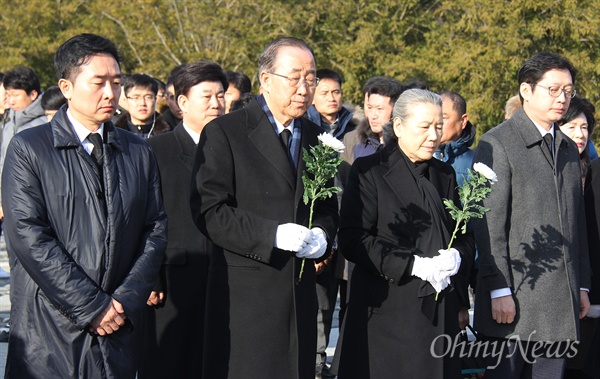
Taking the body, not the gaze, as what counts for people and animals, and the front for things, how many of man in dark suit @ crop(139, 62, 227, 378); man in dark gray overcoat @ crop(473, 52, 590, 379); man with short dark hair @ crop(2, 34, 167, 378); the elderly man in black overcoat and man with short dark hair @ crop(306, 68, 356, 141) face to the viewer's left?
0

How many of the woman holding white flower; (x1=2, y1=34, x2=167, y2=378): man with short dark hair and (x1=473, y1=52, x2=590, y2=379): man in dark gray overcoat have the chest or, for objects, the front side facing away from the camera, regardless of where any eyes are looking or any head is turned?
0

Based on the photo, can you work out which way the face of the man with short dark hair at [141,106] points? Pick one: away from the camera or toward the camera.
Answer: toward the camera

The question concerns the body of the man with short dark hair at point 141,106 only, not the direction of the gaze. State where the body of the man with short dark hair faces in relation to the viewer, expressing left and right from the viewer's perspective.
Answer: facing the viewer

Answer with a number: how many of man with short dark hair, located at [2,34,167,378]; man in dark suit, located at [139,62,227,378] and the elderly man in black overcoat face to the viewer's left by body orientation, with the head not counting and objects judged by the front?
0

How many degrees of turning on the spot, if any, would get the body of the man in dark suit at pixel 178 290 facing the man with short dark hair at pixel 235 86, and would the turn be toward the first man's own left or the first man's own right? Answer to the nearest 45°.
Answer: approximately 135° to the first man's own left

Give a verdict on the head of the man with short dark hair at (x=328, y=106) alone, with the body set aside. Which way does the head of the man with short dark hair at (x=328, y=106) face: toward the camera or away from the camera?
toward the camera

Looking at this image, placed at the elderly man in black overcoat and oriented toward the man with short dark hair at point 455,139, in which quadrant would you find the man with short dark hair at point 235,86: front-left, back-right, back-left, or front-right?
front-left

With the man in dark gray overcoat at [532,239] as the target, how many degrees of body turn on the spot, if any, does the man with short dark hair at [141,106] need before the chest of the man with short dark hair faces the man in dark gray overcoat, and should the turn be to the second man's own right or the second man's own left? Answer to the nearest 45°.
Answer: approximately 45° to the second man's own left

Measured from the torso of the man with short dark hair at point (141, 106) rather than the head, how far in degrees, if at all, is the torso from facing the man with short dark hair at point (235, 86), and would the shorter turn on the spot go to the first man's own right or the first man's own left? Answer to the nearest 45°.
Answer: approximately 135° to the first man's own left

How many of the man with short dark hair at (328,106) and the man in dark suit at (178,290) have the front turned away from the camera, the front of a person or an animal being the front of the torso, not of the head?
0

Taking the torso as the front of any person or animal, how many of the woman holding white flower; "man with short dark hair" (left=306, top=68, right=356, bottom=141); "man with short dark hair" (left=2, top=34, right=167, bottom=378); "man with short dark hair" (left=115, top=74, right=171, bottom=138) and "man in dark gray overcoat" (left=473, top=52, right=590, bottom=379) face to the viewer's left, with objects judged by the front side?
0

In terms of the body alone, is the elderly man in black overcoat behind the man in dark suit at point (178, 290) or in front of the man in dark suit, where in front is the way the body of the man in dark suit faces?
in front

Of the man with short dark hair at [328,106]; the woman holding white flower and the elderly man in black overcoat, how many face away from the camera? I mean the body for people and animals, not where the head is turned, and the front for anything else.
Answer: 0

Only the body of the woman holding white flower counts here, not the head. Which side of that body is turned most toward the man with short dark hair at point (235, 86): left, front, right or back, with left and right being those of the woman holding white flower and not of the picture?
back
